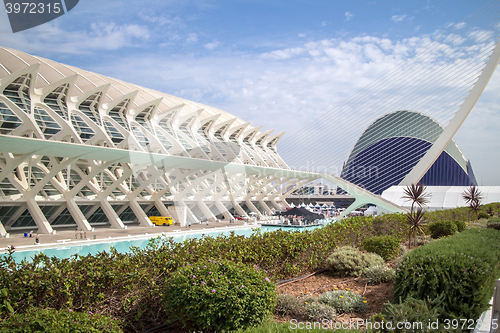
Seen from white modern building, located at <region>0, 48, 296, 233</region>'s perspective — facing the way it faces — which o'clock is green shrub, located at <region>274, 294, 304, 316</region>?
The green shrub is roughly at 1 o'clock from the white modern building.

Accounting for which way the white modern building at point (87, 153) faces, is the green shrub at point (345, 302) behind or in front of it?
in front

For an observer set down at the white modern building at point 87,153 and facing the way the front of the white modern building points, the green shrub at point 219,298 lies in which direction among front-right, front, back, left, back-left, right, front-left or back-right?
front-right

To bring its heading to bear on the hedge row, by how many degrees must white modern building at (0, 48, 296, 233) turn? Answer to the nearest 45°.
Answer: approximately 45° to its right

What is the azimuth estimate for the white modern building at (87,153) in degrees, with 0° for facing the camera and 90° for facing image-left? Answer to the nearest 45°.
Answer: approximately 315°

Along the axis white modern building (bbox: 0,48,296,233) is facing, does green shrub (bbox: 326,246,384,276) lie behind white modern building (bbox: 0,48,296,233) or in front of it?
in front

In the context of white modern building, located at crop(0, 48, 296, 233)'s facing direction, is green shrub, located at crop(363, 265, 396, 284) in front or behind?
in front
